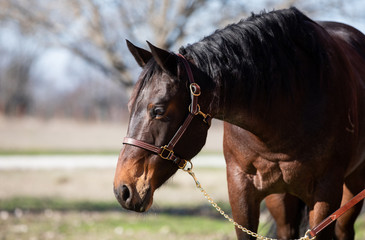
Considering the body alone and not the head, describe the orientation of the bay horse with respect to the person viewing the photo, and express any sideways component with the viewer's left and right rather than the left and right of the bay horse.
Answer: facing the viewer and to the left of the viewer
